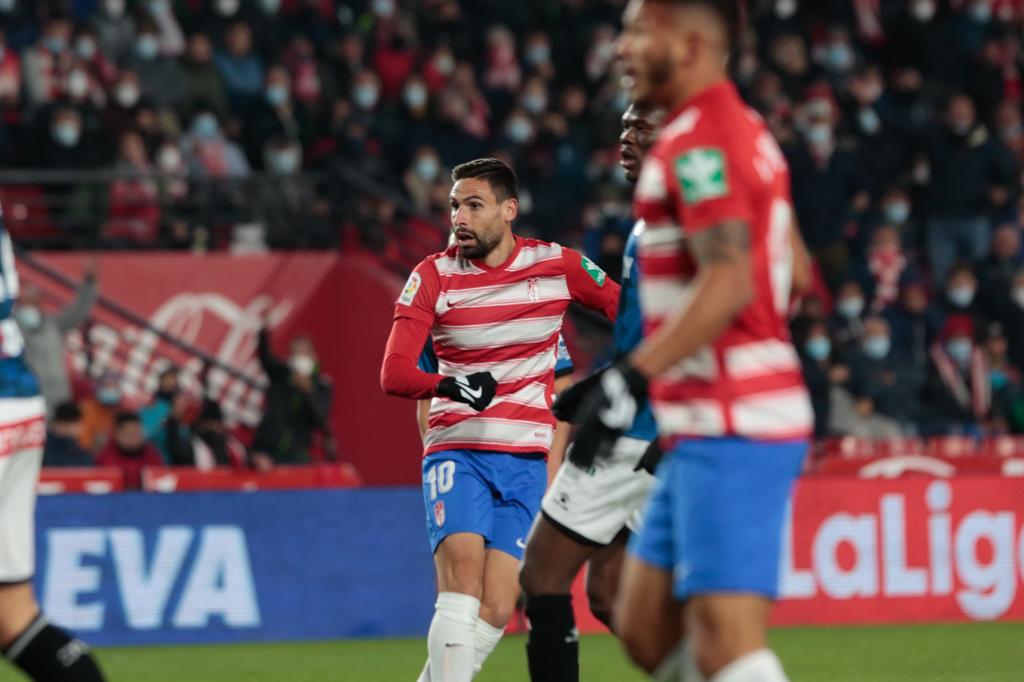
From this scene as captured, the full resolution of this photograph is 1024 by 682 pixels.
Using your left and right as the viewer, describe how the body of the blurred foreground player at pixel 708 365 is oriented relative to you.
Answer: facing to the left of the viewer

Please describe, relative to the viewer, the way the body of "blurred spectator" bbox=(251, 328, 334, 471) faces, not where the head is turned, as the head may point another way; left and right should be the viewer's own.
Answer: facing the viewer

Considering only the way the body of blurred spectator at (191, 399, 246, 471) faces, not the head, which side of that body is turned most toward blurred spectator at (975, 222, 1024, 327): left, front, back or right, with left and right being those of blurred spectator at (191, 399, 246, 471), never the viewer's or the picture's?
left

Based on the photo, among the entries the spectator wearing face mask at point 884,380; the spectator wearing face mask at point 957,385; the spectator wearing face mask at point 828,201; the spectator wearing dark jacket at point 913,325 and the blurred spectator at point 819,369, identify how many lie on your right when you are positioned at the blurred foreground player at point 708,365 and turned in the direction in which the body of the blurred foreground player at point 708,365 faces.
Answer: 5

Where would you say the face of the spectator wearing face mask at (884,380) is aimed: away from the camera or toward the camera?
toward the camera

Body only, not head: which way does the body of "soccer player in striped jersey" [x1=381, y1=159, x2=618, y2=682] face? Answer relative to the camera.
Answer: toward the camera

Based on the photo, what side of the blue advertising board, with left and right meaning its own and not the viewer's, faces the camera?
front

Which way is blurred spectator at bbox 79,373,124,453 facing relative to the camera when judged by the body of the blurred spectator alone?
toward the camera

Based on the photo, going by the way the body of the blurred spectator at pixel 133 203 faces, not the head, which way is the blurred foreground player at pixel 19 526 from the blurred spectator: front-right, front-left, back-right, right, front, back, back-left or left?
front

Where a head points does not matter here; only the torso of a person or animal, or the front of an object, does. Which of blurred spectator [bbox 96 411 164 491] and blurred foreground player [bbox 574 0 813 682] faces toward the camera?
the blurred spectator

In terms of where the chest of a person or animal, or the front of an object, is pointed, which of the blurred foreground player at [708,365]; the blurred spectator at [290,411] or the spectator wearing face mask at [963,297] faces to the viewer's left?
the blurred foreground player

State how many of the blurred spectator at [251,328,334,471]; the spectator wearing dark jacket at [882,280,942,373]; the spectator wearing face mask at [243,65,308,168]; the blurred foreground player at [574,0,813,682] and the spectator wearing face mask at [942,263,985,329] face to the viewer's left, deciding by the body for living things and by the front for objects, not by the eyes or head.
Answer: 1

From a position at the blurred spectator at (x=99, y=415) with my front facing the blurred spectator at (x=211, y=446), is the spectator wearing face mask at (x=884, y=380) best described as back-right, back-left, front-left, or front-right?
front-left

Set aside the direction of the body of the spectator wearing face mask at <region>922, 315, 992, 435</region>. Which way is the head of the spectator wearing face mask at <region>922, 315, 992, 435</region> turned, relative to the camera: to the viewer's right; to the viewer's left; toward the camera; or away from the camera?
toward the camera

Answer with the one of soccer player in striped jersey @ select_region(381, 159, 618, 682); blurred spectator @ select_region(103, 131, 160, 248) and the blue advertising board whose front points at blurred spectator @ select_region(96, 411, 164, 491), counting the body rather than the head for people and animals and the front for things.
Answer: blurred spectator @ select_region(103, 131, 160, 248)

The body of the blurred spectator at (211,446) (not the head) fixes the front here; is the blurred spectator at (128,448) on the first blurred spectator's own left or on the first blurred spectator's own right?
on the first blurred spectator's own right
